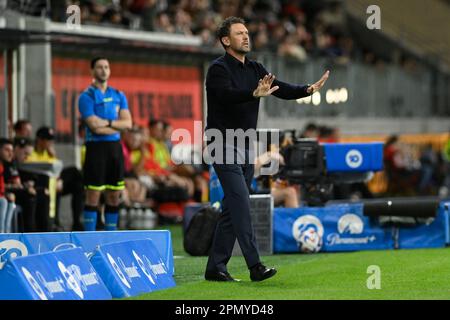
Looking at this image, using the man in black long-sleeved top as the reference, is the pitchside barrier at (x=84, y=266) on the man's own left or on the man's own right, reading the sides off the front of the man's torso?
on the man's own right

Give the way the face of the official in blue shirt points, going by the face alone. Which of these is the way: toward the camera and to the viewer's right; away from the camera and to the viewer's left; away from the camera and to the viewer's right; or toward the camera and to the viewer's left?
toward the camera and to the viewer's right

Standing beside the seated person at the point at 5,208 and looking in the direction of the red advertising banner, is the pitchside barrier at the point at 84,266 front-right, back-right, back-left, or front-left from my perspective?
back-right

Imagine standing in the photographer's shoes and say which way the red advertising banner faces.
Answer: facing the viewer

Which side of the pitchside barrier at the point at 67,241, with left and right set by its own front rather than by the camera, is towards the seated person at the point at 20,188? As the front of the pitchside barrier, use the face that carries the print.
back

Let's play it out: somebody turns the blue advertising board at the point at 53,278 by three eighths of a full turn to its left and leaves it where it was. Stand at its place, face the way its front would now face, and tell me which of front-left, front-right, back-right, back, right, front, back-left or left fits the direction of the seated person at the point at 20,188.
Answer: front

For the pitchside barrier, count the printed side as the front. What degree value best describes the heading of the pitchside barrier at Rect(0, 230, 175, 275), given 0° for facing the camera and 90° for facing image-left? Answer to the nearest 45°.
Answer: approximately 0°

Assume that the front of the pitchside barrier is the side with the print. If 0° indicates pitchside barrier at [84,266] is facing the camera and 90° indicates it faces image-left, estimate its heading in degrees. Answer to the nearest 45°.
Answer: approximately 315°

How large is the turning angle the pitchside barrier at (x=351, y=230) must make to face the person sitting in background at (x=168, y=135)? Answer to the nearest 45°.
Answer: approximately 135° to its right

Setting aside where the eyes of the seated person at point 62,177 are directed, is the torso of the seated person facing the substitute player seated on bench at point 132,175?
no

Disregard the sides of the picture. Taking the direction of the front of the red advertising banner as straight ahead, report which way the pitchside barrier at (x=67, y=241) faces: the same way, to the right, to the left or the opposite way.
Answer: the same way

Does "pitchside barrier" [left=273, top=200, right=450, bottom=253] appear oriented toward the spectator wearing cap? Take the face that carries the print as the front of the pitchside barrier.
no

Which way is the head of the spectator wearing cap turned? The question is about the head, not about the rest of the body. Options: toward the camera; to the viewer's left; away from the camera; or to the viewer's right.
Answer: toward the camera

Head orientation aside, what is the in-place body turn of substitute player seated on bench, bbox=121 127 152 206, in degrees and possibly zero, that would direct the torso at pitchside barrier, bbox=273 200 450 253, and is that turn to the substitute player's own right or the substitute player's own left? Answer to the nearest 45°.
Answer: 0° — they already face it

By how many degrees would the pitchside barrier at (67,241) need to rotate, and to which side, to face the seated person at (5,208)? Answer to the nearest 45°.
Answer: approximately 180°
